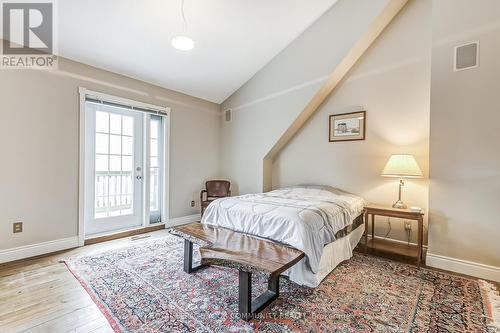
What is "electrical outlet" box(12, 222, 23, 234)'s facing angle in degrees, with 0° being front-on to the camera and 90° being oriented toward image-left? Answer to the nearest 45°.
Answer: approximately 0°

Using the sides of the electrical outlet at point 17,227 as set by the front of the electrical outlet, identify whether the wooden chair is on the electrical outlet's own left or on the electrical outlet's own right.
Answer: on the electrical outlet's own left

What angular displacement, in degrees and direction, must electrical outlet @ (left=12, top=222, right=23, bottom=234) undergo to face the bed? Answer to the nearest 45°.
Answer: approximately 45° to its left

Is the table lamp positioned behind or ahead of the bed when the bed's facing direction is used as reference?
behind

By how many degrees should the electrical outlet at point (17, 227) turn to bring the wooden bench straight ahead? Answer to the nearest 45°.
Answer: approximately 45° to its left

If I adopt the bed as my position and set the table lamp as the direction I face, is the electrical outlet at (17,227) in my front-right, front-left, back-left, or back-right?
back-left

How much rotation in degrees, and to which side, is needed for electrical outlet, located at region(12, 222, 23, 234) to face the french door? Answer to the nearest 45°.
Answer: approximately 90° to its left

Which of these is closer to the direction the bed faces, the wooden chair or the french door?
the french door

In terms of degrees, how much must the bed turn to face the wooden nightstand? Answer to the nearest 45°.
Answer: approximately 180°

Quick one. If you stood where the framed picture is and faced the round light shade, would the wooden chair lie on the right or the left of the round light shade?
right

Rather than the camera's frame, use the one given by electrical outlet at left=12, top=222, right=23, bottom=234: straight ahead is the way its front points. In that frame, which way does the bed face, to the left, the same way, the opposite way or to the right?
to the right
